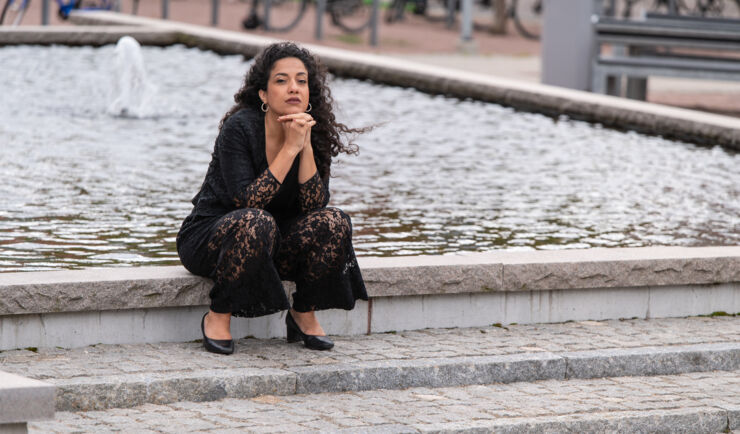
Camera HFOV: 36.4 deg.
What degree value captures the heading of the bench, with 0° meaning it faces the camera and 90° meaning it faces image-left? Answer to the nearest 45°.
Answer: approximately 0°

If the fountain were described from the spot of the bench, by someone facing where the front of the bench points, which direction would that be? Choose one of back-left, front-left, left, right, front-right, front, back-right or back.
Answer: front

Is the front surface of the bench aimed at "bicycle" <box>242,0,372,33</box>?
no

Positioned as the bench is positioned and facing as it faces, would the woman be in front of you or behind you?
in front

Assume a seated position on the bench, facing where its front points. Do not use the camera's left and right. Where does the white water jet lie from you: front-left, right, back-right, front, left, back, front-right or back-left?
front-right

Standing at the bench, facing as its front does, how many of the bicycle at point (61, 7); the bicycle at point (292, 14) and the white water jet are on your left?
0

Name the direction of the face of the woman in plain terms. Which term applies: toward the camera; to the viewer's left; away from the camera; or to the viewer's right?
toward the camera
